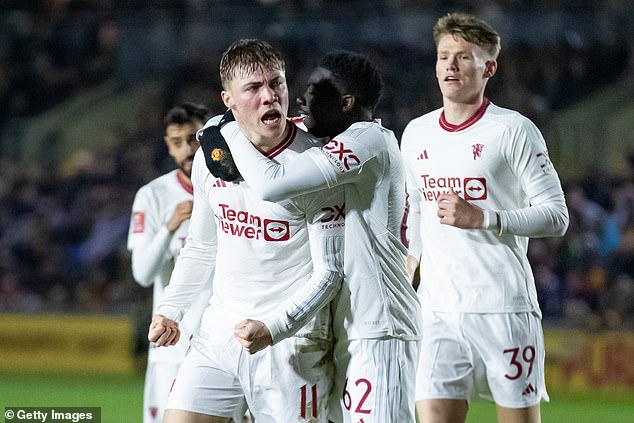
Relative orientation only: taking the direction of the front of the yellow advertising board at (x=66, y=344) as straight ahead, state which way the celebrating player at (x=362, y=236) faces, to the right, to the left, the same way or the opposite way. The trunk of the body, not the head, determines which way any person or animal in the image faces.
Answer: to the right

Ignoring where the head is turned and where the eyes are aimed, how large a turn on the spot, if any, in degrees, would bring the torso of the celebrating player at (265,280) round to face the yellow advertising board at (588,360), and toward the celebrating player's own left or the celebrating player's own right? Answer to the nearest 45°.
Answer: approximately 135° to the celebrating player's own left

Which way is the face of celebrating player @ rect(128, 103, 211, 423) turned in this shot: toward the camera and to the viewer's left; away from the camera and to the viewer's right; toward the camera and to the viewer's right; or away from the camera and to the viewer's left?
toward the camera and to the viewer's right

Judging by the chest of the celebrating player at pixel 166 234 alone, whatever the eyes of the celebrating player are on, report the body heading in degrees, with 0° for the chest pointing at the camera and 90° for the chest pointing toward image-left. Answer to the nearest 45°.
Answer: approximately 315°

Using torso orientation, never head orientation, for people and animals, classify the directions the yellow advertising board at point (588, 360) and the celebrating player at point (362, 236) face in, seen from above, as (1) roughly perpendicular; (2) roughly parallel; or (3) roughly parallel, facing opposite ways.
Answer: roughly perpendicular

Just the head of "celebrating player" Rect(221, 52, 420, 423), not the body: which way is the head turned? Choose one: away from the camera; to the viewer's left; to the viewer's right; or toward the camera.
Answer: to the viewer's left

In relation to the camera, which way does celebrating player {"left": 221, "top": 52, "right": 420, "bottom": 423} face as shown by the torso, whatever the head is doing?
to the viewer's left

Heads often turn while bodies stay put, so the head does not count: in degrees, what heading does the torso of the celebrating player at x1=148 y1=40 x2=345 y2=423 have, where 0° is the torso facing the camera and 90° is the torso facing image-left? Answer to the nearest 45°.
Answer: approximately 0°

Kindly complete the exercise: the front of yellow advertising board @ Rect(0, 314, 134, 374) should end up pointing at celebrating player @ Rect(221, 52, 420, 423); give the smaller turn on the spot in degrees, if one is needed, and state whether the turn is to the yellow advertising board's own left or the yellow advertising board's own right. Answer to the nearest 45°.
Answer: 0° — it already faces them
